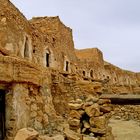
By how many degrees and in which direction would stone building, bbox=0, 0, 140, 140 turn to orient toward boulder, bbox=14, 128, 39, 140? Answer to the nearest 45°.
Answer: approximately 45° to its right

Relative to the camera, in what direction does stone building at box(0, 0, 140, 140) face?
facing the viewer and to the right of the viewer

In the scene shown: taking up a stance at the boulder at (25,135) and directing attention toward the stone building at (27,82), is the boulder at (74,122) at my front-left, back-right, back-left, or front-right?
front-right
